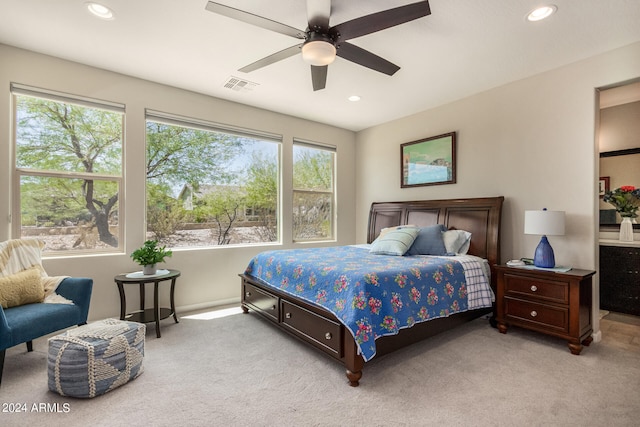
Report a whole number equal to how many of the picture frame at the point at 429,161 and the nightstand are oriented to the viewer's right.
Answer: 0

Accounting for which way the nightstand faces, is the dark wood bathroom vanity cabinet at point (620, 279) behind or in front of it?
behind

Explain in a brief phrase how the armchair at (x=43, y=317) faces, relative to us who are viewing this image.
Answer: facing the viewer and to the right of the viewer

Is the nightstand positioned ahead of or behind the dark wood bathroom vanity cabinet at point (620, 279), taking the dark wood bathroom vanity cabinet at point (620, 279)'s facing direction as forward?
ahead

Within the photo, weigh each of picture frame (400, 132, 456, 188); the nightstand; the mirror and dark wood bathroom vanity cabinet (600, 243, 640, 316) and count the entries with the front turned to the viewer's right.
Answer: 0

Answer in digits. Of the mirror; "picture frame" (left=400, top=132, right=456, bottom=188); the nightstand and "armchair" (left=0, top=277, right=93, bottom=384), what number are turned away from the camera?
0

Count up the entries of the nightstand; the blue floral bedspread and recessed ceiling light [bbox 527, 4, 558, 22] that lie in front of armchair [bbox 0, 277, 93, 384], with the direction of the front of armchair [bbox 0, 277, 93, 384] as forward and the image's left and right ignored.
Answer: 3

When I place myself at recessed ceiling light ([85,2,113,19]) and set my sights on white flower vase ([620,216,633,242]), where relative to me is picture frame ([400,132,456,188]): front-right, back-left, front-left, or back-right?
front-left

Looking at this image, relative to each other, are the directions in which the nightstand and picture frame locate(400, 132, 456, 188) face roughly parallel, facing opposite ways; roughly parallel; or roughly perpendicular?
roughly parallel

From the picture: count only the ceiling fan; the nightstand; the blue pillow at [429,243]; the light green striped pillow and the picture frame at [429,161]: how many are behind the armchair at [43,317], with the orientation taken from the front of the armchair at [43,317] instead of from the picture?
0

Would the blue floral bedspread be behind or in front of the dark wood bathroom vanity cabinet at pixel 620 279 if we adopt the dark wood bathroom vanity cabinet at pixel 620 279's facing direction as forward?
in front

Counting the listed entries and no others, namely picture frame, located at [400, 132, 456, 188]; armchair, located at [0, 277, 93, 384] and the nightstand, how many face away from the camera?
0

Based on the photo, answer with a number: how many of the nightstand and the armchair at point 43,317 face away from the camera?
0

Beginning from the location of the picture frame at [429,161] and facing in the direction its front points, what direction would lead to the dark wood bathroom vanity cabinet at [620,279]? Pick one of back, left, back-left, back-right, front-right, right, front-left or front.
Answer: back-left

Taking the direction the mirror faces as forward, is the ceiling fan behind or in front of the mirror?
in front

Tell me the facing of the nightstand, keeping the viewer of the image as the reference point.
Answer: facing the viewer and to the left of the viewer
